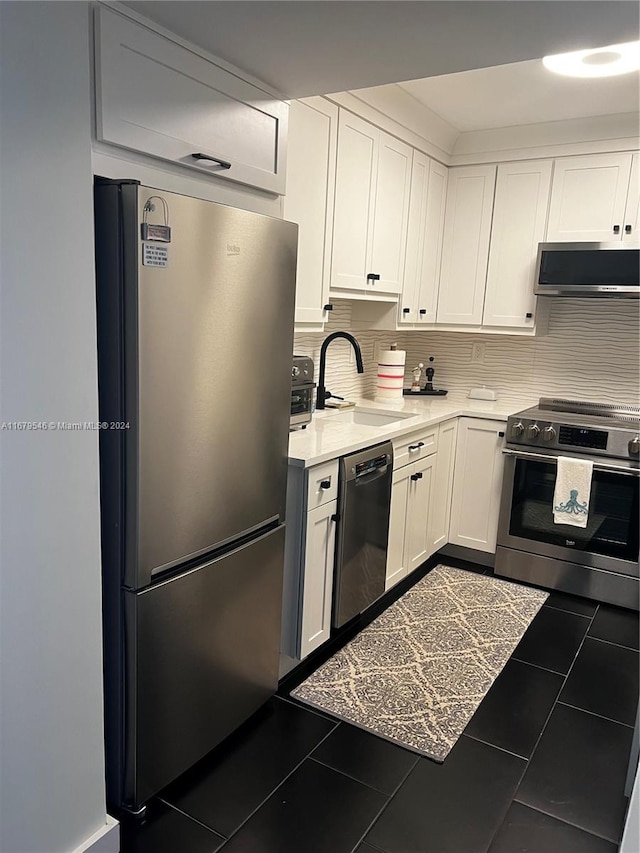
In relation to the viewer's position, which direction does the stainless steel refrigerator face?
facing the viewer and to the right of the viewer

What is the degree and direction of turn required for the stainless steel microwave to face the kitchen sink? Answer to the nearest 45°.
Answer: approximately 45° to its right

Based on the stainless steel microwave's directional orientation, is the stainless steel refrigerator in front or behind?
in front

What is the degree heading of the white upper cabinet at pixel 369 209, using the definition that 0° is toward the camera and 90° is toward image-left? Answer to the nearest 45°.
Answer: approximately 315°

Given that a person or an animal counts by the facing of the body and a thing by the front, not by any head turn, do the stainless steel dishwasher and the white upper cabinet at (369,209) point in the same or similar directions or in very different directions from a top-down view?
same or similar directions

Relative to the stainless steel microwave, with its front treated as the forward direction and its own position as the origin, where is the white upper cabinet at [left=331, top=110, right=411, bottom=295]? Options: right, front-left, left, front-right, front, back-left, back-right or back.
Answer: front-right

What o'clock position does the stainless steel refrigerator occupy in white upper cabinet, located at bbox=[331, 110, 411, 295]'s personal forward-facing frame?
The stainless steel refrigerator is roughly at 2 o'clock from the white upper cabinet.

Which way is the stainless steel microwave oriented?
toward the camera

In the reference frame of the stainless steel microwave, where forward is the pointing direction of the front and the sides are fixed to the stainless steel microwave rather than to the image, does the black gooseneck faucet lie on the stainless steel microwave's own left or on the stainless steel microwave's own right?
on the stainless steel microwave's own right

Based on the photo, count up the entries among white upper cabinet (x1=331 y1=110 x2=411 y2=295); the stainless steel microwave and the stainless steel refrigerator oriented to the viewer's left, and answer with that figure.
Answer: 0

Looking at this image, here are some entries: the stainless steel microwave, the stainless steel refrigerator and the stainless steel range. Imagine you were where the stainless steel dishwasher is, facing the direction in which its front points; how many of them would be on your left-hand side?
2
